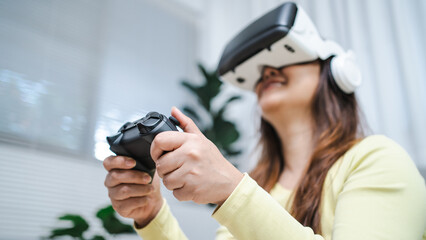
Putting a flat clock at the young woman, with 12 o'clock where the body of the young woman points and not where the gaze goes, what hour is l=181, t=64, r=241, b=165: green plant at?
The green plant is roughly at 4 o'clock from the young woman.

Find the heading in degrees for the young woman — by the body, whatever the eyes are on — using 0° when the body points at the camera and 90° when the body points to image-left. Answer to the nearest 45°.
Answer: approximately 45°
